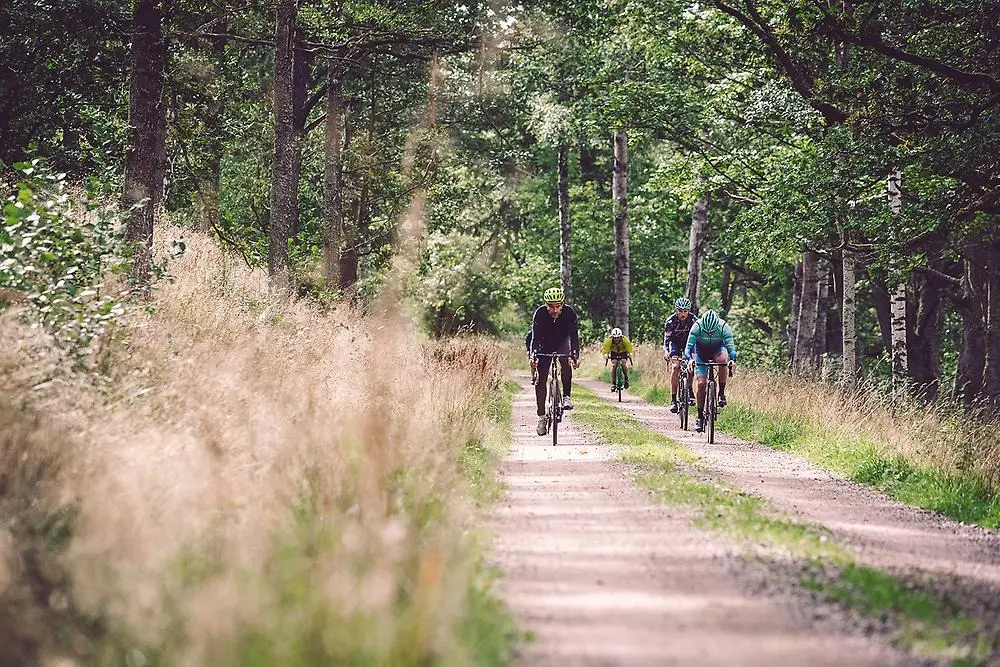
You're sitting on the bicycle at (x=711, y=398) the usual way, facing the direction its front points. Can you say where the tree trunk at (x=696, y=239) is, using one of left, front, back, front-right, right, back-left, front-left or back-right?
back

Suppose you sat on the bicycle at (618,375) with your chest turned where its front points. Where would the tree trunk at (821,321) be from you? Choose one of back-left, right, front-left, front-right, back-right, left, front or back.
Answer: back-left

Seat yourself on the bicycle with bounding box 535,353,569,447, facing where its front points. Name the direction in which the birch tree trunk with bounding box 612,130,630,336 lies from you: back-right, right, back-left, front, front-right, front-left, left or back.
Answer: back

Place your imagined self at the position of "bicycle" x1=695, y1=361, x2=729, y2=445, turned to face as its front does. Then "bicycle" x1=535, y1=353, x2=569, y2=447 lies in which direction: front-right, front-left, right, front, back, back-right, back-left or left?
front-right

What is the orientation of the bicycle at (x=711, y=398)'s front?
toward the camera

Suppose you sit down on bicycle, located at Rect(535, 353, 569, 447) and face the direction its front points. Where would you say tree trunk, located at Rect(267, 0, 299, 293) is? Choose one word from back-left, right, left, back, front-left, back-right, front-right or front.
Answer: back-right

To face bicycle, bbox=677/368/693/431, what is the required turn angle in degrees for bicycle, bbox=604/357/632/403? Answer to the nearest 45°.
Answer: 0° — it already faces it

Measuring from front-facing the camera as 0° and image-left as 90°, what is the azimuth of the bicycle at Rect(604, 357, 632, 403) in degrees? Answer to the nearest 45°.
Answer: approximately 0°

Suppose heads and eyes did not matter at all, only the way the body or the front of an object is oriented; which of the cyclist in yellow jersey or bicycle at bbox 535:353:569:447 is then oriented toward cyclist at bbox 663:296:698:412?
the cyclist in yellow jersey

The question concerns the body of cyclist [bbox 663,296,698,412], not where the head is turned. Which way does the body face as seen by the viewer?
toward the camera

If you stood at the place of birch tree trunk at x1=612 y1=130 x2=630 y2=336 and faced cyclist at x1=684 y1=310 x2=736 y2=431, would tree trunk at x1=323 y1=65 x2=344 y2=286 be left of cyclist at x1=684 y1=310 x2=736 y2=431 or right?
right

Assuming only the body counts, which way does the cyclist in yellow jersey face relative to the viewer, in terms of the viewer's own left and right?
facing the viewer
